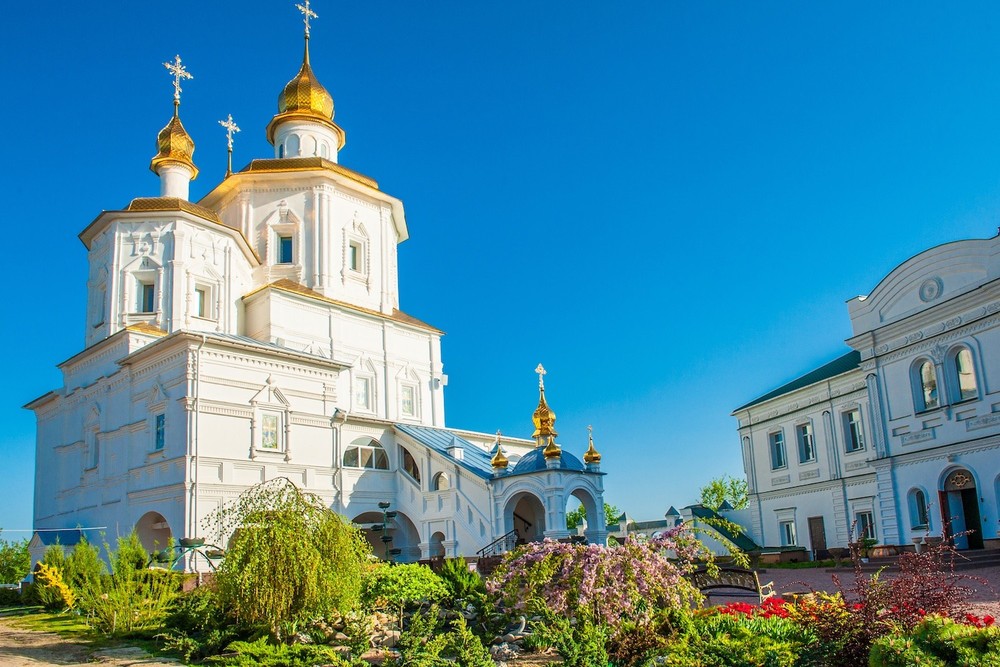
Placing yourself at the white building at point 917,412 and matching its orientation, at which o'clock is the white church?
The white church is roughly at 1 o'clock from the white building.

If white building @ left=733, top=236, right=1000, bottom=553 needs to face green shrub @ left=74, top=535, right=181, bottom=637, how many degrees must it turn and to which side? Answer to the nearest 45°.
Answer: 0° — it already faces it

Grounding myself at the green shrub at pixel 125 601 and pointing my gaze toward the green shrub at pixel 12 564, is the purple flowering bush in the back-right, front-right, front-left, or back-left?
back-right

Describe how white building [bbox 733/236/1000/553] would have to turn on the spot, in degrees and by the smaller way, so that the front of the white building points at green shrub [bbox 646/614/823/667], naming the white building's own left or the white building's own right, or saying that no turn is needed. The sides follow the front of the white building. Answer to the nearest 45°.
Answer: approximately 45° to the white building's own left

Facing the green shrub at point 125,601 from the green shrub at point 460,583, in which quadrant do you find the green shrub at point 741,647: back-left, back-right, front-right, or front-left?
back-left

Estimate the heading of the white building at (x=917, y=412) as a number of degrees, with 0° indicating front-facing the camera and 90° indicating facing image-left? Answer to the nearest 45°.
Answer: approximately 45°

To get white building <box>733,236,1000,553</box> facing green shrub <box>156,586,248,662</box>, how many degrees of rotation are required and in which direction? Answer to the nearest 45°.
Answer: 0° — it already faces it

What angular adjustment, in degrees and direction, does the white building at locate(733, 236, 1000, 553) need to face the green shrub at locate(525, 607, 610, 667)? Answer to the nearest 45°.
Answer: approximately 45° to its left

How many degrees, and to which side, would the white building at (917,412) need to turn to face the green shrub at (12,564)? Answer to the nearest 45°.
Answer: approximately 45° to its right
